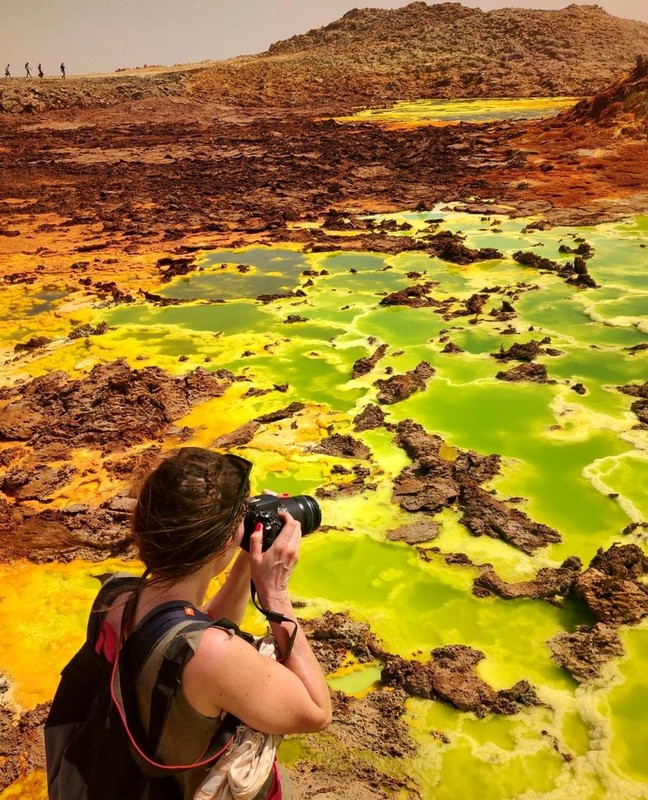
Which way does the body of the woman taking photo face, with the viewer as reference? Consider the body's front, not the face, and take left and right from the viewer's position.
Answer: facing away from the viewer and to the right of the viewer

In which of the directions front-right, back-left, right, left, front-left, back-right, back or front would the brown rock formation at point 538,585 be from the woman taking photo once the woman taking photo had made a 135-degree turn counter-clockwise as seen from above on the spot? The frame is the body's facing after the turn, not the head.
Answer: back-right

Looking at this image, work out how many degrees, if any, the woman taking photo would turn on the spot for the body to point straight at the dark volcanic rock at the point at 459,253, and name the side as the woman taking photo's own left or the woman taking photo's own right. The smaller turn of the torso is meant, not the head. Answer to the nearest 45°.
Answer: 0° — they already face it

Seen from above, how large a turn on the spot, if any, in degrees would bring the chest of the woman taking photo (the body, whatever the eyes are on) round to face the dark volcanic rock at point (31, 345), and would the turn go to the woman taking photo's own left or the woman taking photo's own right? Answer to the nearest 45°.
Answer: approximately 45° to the woman taking photo's own left

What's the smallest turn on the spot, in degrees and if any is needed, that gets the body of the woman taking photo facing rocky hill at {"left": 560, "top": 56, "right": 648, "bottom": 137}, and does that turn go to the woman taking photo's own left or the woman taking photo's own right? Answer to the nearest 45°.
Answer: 0° — they already face it

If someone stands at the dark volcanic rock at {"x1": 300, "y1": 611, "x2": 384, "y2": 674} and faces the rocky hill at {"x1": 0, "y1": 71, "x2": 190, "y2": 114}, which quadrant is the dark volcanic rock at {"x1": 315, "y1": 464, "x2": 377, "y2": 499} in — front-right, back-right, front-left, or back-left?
front-right

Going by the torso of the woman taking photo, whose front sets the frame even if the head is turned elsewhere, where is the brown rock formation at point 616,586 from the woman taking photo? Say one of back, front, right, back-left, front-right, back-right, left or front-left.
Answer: front

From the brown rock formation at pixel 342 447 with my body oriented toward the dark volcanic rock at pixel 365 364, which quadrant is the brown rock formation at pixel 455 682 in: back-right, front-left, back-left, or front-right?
back-right

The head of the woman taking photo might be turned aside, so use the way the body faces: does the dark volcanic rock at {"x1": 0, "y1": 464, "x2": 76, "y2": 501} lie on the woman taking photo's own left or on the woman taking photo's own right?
on the woman taking photo's own left

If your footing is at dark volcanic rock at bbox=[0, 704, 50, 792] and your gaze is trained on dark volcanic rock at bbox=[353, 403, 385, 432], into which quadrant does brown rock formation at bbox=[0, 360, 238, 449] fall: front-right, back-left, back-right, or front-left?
front-left

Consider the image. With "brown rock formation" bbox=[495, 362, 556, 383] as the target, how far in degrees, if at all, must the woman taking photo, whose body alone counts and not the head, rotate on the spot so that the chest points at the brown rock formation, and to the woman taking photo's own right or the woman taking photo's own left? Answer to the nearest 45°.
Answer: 0° — they already face it

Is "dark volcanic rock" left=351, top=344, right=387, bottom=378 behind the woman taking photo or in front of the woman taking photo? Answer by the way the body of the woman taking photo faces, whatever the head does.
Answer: in front

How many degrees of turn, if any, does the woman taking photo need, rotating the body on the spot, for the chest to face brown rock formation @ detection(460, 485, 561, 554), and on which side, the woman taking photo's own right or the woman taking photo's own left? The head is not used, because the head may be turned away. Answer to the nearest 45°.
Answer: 0° — they already face it

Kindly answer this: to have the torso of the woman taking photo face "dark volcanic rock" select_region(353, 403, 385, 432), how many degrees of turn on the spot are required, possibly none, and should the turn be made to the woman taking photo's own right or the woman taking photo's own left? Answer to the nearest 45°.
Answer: approximately 45° to the woman taking photo's own left

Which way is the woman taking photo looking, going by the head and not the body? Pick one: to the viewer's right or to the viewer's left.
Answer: to the viewer's right

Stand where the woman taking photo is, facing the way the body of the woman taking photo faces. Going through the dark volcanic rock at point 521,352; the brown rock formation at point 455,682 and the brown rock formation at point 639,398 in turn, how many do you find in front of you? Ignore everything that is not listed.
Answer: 3

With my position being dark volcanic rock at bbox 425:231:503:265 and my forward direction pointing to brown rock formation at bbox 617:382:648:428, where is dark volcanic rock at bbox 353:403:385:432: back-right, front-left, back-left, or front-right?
front-right

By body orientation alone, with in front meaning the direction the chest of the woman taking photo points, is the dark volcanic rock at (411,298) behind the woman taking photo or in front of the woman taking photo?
in front
